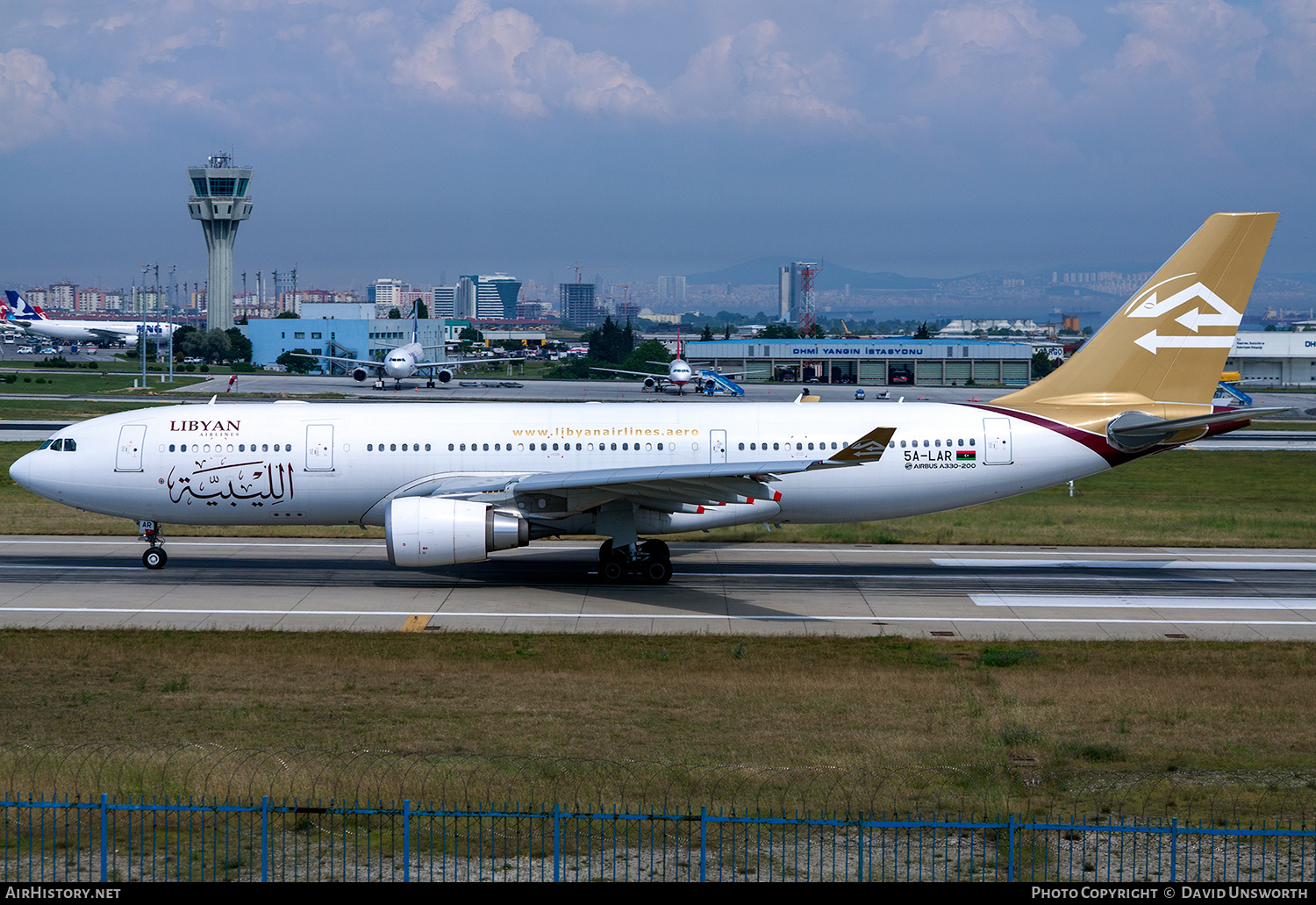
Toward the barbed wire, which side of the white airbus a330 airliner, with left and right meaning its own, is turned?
left

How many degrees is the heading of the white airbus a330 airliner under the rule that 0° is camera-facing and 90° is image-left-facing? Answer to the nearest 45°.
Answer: approximately 90°
